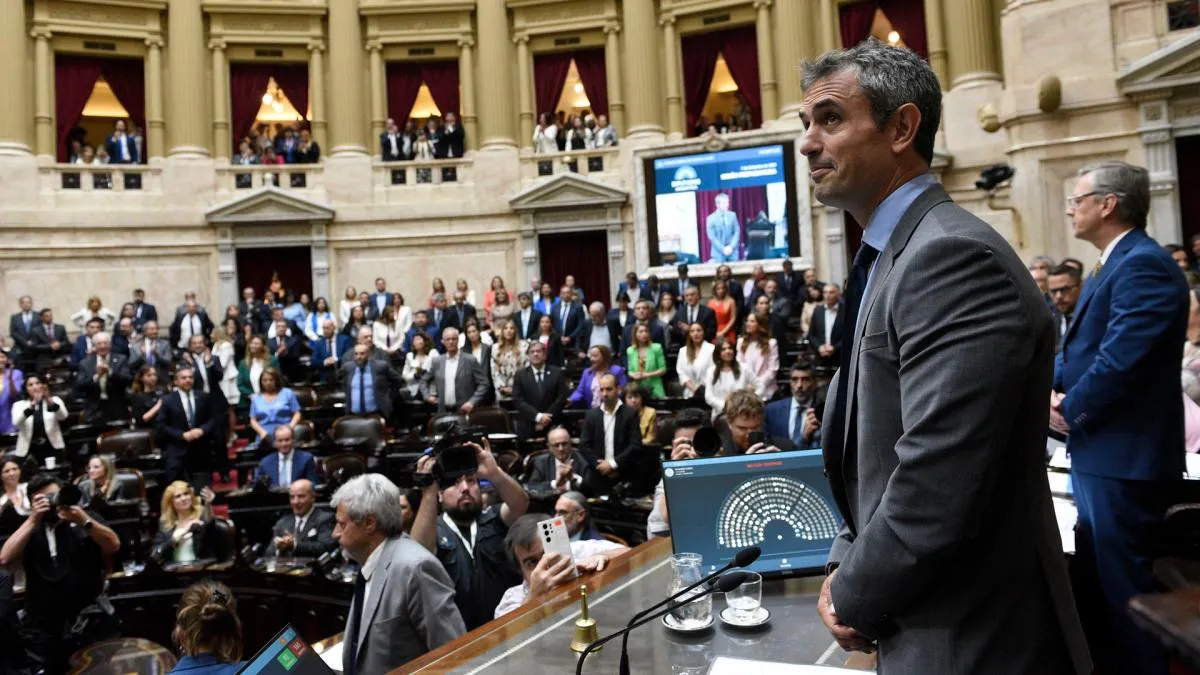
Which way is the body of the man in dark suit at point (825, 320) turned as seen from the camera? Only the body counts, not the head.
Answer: toward the camera

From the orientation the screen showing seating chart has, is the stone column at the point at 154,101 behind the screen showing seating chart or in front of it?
behind

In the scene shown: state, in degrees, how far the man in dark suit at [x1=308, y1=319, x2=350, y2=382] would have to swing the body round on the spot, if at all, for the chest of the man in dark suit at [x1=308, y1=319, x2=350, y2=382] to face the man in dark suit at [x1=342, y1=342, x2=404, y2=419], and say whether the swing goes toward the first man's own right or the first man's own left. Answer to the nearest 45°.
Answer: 0° — they already face them

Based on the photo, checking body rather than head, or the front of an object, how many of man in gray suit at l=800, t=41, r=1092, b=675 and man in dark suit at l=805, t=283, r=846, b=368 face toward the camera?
1

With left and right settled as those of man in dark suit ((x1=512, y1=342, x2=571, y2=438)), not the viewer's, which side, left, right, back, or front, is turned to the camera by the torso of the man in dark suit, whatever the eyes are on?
front

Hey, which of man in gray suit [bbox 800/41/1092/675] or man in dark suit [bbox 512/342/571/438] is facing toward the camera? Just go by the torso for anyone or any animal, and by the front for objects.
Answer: the man in dark suit

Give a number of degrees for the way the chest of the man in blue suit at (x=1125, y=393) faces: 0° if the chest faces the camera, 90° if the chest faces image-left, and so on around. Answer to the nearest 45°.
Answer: approximately 90°

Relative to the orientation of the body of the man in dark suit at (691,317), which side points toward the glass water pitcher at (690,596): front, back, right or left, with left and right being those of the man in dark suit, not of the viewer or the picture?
front

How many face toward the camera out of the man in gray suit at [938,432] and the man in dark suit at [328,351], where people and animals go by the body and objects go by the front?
1

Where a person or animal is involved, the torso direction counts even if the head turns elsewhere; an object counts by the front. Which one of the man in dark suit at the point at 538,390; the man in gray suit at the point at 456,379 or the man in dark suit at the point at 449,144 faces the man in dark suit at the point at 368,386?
the man in dark suit at the point at 449,144
